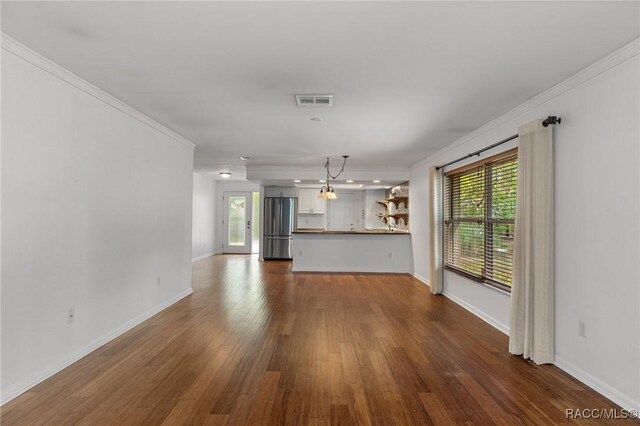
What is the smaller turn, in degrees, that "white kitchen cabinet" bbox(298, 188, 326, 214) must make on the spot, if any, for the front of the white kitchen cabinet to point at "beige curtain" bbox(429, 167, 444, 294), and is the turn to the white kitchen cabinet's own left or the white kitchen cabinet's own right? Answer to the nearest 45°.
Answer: approximately 45° to the white kitchen cabinet's own left

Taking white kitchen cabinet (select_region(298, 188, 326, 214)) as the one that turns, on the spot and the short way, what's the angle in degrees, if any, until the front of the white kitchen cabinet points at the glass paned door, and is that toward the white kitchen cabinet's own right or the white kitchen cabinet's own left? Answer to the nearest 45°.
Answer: approximately 90° to the white kitchen cabinet's own right

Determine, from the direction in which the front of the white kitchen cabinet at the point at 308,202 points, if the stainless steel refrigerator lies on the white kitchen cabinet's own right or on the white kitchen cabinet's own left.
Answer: on the white kitchen cabinet's own right

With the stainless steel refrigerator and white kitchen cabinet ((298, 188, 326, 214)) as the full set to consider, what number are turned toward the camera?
2

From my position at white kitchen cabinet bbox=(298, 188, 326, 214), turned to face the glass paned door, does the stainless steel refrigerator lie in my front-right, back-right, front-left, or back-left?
front-left

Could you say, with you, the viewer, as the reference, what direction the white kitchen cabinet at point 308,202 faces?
facing the viewer

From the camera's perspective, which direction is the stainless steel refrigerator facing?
toward the camera

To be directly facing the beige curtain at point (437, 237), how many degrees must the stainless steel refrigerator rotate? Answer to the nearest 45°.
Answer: approximately 45° to its left

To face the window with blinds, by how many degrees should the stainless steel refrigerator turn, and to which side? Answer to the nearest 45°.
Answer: approximately 45° to its left

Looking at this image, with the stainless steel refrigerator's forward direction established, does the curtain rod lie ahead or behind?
ahead

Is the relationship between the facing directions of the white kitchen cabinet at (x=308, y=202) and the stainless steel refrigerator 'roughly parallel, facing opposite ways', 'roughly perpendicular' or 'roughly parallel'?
roughly parallel

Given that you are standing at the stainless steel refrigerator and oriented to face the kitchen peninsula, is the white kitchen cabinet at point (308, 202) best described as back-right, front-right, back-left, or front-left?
front-left

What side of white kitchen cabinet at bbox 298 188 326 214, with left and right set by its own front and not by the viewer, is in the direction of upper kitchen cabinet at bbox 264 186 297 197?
right

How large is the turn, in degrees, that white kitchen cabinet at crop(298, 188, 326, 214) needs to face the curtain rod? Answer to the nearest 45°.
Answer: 0° — it already faces it

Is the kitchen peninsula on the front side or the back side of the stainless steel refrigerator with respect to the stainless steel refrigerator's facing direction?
on the front side
